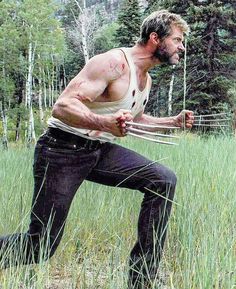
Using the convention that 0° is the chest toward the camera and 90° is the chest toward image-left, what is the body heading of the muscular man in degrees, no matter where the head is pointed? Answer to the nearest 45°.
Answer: approximately 270°

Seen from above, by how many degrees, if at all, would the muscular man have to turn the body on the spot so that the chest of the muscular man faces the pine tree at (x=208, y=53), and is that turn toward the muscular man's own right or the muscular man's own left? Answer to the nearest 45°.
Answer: approximately 90° to the muscular man's own left

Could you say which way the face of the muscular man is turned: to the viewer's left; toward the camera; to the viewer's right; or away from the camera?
to the viewer's right

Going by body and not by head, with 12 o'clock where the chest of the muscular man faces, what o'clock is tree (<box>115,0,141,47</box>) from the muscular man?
The tree is roughly at 9 o'clock from the muscular man.
